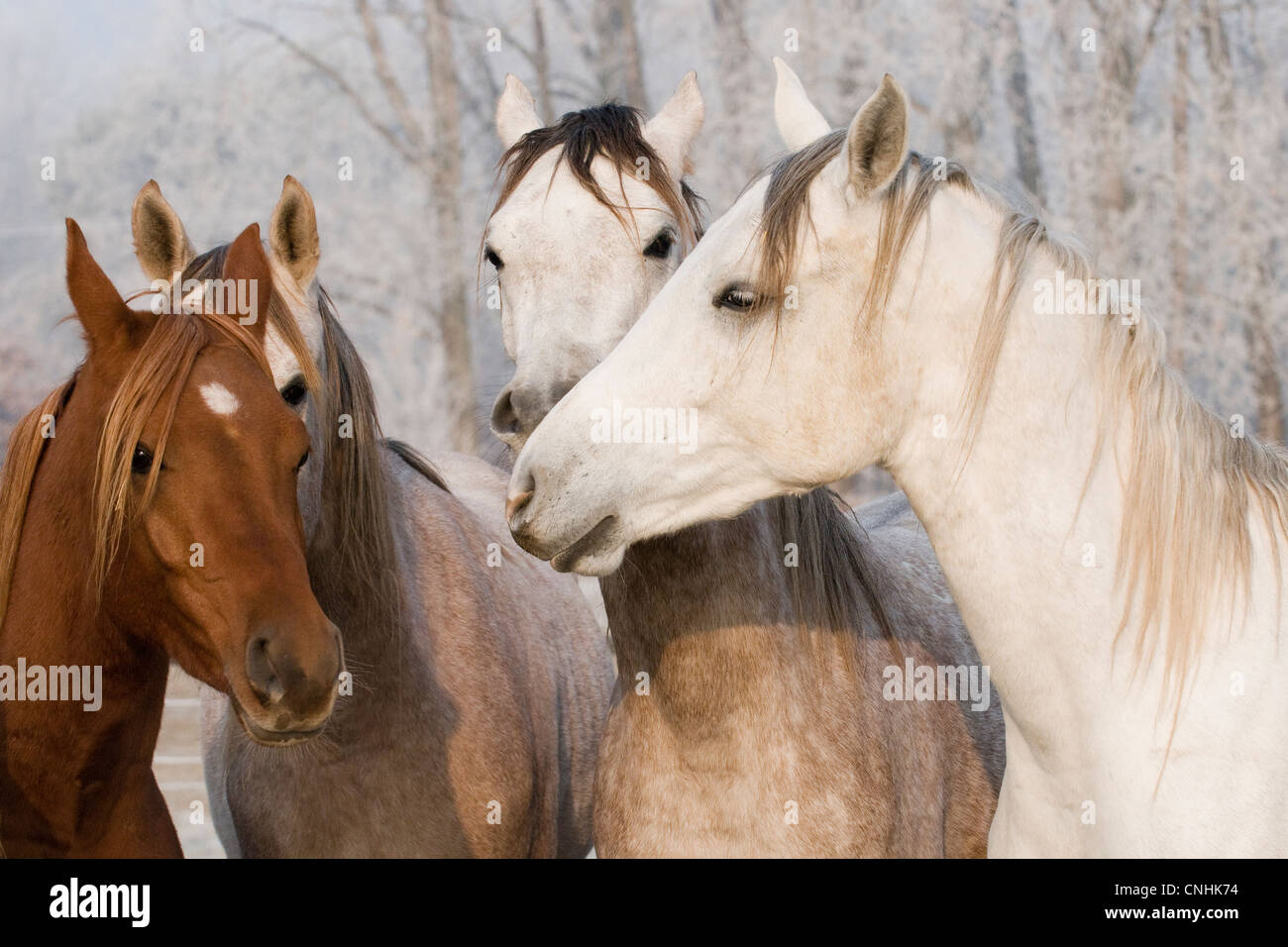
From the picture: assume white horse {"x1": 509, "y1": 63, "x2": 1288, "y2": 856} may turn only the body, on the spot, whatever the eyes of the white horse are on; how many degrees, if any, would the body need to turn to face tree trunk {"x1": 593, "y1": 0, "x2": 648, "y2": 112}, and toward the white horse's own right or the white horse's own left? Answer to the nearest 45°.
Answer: approximately 90° to the white horse's own right

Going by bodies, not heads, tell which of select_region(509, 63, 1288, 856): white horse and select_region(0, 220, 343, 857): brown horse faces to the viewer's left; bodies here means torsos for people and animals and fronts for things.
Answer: the white horse

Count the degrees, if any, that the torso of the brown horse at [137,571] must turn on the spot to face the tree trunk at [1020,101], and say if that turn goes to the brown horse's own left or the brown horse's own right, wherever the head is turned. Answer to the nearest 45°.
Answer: approximately 90° to the brown horse's own left

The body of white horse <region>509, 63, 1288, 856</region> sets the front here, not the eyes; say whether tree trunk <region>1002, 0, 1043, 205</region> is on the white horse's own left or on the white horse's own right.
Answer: on the white horse's own right

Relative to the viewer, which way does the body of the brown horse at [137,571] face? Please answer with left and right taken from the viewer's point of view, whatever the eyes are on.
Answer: facing the viewer and to the right of the viewer

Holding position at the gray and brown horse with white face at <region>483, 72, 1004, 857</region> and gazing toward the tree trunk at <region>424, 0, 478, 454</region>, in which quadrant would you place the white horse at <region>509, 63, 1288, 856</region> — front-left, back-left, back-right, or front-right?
back-right

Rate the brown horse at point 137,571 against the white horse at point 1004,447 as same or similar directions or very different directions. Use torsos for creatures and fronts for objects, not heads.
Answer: very different directions

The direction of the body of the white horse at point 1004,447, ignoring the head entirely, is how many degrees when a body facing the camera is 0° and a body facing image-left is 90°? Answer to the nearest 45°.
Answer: approximately 90°

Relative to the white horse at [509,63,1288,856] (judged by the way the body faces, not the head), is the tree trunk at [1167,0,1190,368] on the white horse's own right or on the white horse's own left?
on the white horse's own right

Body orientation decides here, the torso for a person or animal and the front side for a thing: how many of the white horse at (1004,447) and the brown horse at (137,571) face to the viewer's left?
1

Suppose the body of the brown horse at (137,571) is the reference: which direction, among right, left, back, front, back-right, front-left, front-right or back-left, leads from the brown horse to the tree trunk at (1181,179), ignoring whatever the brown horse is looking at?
left
